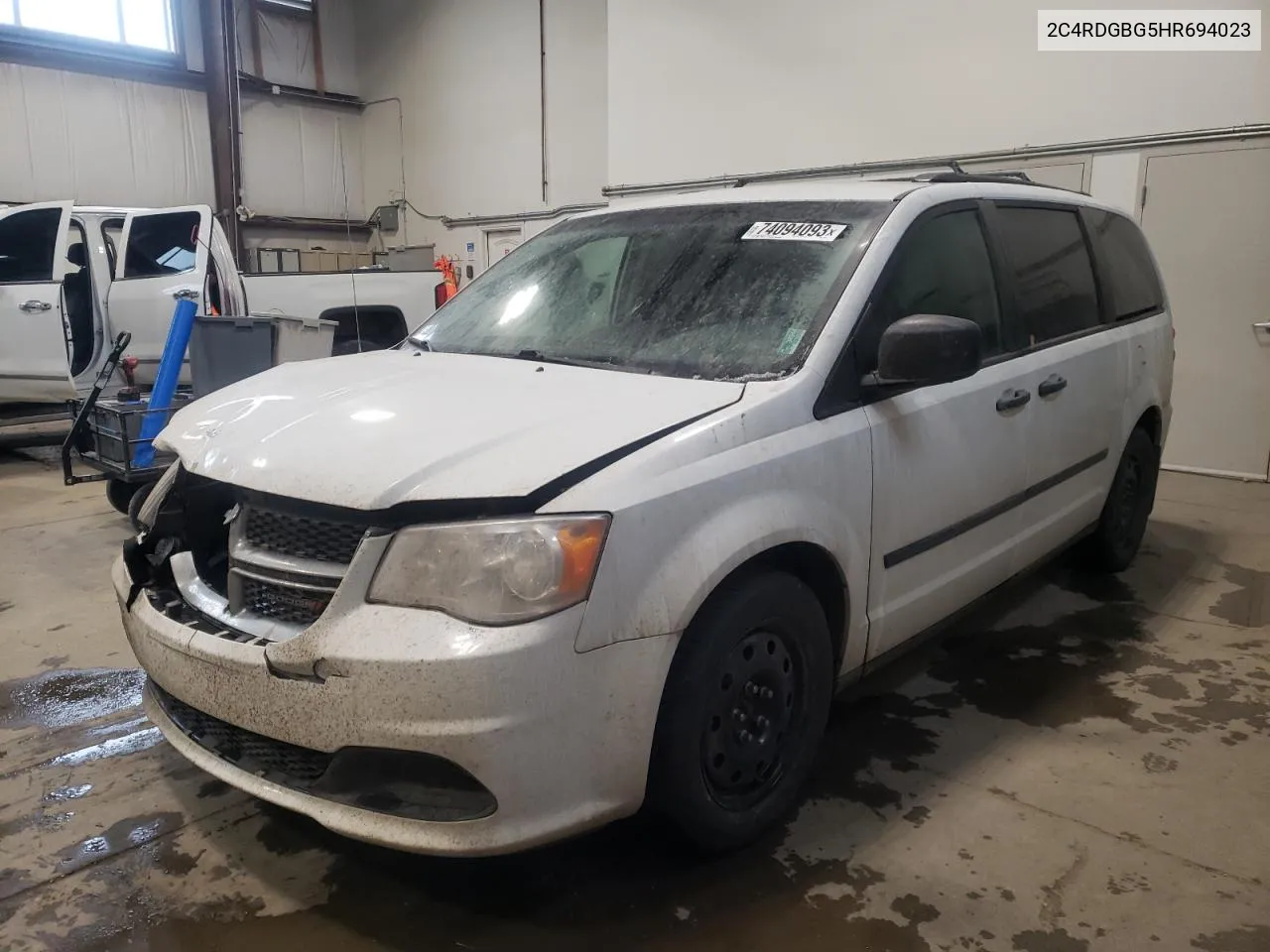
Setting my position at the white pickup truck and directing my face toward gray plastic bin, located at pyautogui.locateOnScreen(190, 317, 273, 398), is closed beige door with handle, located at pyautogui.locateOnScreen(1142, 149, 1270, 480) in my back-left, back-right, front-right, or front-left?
front-left

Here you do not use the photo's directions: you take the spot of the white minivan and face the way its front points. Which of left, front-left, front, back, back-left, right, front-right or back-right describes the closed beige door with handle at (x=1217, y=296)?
back

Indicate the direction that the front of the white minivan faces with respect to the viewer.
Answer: facing the viewer and to the left of the viewer

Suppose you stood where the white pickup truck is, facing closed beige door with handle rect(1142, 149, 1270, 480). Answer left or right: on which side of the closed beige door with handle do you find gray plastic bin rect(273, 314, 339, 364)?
right

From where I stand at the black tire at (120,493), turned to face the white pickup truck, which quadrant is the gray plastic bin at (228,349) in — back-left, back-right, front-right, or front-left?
front-right

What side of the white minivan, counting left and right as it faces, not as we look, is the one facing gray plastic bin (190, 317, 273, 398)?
right

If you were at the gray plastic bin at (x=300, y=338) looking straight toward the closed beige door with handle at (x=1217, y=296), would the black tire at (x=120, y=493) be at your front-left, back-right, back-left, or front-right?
back-right

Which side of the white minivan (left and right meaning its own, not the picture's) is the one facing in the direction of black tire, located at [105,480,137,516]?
right

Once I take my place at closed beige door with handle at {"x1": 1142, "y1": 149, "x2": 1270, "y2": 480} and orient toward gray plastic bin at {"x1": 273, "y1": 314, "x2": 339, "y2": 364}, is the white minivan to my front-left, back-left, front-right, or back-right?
front-left

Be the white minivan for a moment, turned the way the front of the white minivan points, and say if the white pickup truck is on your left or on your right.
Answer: on your right
